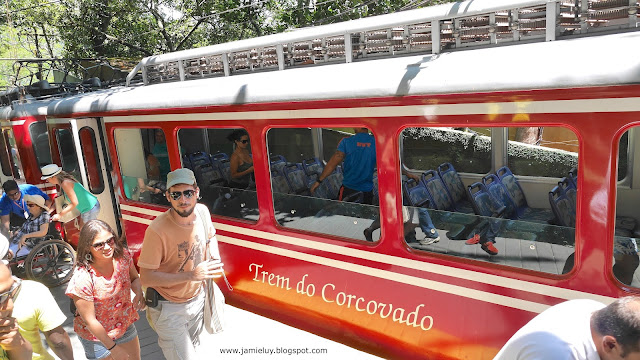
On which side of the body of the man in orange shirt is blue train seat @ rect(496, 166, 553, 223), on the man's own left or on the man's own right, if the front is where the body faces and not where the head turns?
on the man's own left
